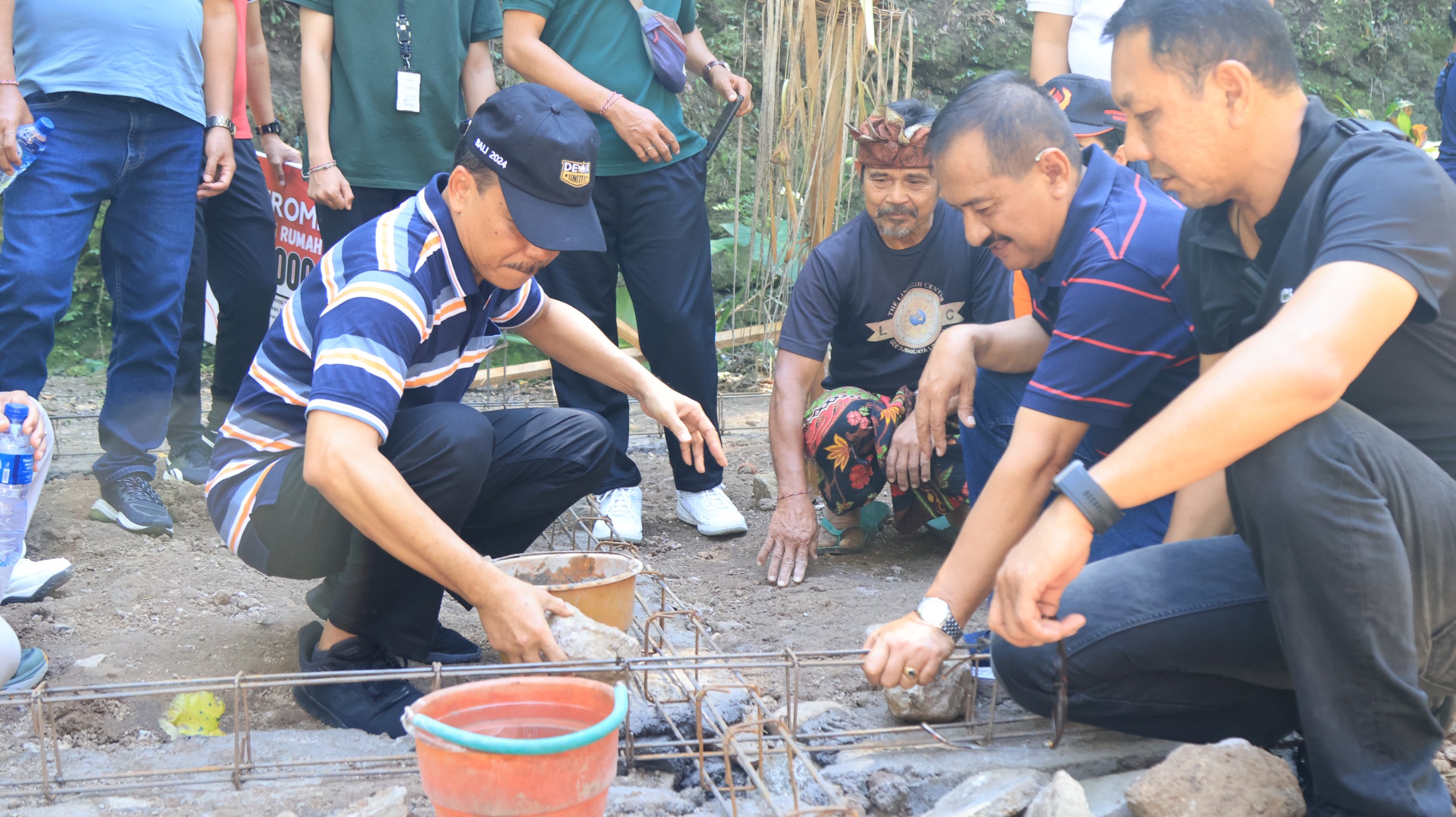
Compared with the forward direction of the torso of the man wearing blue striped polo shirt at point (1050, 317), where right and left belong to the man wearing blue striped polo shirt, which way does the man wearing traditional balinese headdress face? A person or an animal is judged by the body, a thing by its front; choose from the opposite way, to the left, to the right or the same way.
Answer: to the left

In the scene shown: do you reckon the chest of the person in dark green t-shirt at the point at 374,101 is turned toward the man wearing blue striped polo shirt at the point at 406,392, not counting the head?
yes

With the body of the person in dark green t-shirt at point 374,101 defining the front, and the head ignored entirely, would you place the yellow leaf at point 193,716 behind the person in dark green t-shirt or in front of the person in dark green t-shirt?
in front

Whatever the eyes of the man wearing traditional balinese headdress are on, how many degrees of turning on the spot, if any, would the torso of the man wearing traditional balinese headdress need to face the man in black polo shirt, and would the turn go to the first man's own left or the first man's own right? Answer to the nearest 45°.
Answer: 0° — they already face them

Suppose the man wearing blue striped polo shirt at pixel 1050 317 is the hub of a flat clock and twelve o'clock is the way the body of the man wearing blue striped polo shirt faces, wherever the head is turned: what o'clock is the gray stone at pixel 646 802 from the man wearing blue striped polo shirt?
The gray stone is roughly at 10 o'clock from the man wearing blue striped polo shirt.

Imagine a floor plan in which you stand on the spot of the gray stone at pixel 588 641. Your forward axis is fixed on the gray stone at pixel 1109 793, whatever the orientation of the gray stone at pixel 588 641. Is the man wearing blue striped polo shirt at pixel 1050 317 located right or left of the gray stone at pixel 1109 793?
left

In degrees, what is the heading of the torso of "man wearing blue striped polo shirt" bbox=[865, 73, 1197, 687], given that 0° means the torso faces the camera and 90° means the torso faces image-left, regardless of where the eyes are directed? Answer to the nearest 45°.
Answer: approximately 90°
